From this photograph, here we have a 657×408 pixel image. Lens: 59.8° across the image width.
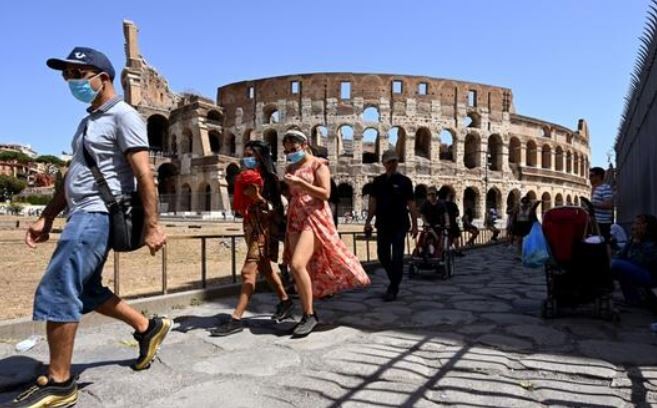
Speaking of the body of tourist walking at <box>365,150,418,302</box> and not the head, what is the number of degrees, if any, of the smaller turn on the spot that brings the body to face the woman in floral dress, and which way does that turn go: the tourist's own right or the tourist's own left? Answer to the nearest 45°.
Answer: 0° — they already face them

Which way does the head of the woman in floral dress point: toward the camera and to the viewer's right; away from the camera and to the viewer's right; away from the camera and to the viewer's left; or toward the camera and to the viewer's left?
toward the camera and to the viewer's left

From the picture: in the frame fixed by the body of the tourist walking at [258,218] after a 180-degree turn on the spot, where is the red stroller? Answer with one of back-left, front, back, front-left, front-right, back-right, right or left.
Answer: front-right

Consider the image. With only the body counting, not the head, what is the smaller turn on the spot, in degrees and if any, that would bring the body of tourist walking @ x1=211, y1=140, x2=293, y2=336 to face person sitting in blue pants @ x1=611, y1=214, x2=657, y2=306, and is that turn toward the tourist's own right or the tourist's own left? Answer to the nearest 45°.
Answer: approximately 135° to the tourist's own left

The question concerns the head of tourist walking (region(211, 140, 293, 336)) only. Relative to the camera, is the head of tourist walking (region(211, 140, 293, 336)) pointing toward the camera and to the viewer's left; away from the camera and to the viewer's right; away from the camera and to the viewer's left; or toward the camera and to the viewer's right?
toward the camera and to the viewer's left

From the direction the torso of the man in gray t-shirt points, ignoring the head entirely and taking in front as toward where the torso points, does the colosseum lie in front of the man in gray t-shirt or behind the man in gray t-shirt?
behind

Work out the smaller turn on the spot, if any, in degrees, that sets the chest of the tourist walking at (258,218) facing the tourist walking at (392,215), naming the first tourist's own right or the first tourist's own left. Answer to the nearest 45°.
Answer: approximately 180°

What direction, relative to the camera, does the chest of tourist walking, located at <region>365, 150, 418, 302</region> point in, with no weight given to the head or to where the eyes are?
toward the camera

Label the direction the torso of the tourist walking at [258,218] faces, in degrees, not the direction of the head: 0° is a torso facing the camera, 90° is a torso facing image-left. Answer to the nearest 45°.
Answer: approximately 45°

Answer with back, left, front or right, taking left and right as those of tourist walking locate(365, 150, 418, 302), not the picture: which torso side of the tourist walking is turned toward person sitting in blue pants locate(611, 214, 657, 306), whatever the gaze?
left
